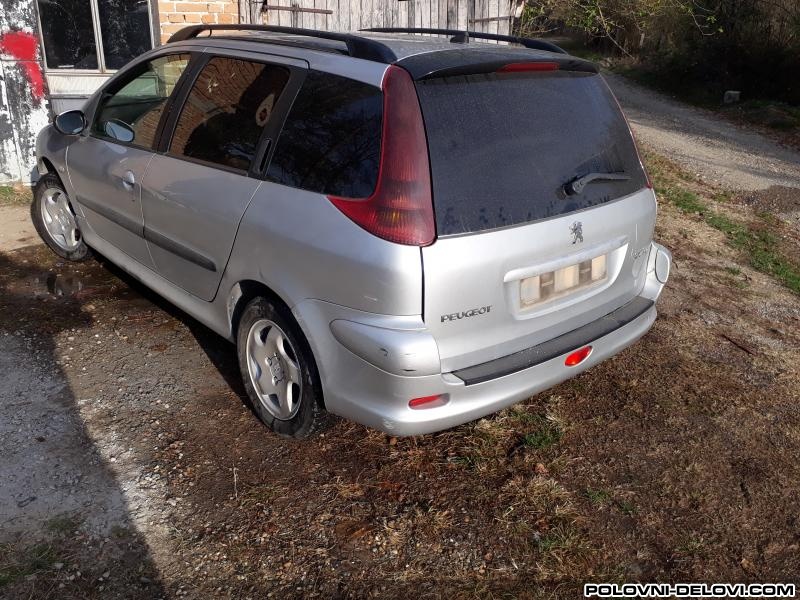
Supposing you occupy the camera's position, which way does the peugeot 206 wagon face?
facing away from the viewer and to the left of the viewer
